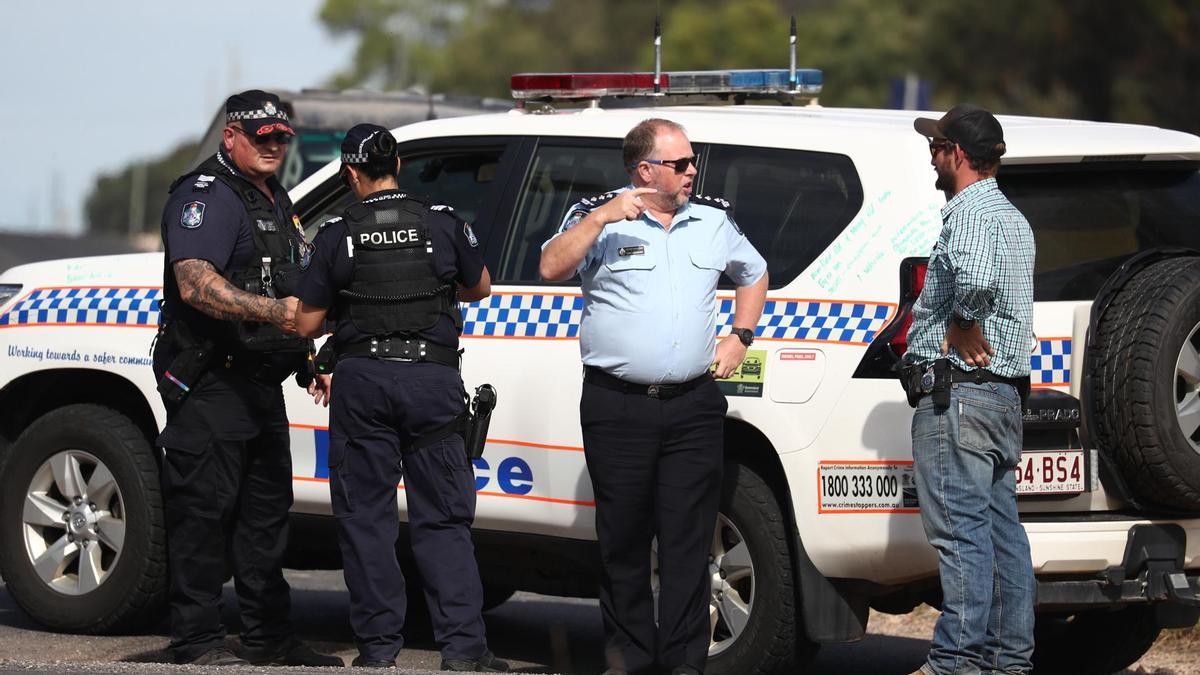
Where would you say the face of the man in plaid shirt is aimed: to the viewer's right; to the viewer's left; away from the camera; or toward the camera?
to the viewer's left

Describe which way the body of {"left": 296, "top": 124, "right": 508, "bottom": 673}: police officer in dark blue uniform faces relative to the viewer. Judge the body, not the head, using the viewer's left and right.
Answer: facing away from the viewer

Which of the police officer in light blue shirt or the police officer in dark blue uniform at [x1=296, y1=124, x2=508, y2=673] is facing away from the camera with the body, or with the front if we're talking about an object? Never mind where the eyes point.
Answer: the police officer in dark blue uniform

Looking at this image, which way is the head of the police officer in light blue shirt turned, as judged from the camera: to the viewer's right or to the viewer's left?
to the viewer's right

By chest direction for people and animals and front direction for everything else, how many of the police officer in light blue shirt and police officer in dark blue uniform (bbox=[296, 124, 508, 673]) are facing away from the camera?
1

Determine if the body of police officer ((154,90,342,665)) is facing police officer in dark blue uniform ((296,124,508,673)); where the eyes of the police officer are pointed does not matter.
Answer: yes

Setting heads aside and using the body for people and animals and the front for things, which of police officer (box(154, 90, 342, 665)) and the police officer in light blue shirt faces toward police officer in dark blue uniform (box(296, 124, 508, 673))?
the police officer

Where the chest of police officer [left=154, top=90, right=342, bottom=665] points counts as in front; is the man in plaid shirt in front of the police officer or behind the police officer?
in front

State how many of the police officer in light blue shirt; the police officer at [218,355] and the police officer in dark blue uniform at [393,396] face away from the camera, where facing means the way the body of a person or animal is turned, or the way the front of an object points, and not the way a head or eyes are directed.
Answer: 1

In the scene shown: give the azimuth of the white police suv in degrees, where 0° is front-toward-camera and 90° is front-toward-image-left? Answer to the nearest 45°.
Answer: approximately 135°

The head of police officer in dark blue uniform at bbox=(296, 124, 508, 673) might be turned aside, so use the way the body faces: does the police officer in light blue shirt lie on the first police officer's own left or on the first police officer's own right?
on the first police officer's own right

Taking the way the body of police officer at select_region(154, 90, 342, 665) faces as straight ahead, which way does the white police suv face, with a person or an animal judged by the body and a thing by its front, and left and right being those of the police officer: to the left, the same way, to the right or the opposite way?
the opposite way

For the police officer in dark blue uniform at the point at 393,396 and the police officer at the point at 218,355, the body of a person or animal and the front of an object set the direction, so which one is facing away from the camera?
the police officer in dark blue uniform

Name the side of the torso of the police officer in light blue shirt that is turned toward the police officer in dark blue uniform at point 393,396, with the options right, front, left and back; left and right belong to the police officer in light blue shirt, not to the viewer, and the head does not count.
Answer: right

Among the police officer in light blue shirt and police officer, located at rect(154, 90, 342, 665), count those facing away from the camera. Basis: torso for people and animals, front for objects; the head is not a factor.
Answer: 0
